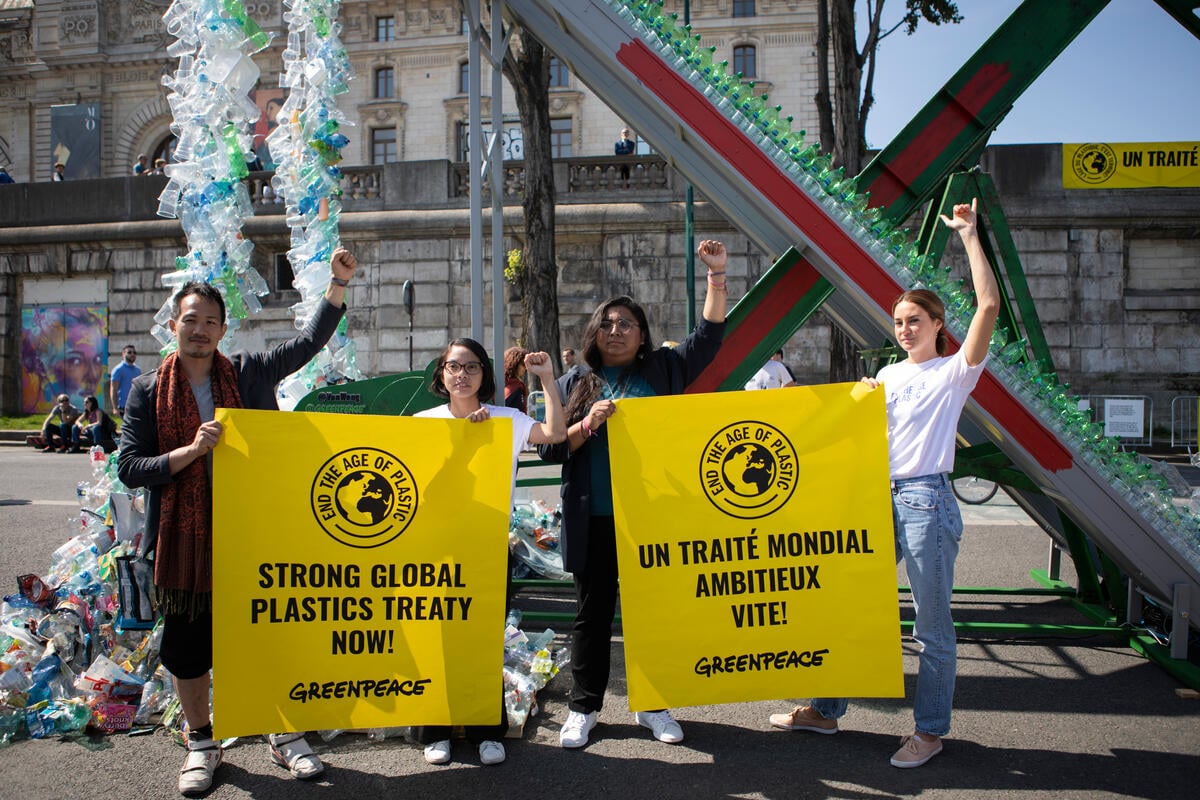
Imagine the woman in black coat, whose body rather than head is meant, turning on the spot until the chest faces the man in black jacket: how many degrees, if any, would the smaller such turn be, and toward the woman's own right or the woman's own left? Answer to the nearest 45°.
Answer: approximately 90° to the woman's own right

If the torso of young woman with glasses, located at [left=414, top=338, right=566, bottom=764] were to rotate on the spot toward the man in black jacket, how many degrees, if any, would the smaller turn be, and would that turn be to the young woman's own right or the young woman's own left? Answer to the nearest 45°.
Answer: approximately 90° to the young woman's own right

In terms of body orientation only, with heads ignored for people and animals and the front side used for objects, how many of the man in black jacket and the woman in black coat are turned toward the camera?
2

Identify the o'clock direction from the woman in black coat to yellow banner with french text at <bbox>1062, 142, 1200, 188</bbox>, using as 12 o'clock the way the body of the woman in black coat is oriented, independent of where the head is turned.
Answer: The yellow banner with french text is roughly at 7 o'clock from the woman in black coat.

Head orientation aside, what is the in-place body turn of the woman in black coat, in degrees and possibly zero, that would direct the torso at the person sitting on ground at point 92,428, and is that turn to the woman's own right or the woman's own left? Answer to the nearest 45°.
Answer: approximately 135° to the woman's own right

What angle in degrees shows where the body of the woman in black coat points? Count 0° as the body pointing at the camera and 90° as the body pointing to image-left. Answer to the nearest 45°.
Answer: approximately 0°

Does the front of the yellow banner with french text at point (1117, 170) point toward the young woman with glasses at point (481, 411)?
yes
